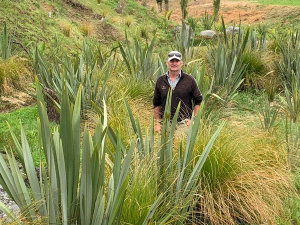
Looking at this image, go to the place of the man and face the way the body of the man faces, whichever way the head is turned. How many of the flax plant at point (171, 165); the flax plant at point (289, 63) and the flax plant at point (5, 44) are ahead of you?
1

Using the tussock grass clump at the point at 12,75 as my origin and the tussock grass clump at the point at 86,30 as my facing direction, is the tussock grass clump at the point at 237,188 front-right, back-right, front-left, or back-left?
back-right

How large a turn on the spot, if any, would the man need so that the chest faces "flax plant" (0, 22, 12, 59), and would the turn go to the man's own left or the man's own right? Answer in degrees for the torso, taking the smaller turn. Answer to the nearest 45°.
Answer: approximately 135° to the man's own right

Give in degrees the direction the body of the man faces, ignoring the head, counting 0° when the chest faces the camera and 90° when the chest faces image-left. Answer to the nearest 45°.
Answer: approximately 0°

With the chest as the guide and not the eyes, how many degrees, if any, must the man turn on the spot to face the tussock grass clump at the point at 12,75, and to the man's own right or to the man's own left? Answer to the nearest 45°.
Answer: approximately 135° to the man's own right

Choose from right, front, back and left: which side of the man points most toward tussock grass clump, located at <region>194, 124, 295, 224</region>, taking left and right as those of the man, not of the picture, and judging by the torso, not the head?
front

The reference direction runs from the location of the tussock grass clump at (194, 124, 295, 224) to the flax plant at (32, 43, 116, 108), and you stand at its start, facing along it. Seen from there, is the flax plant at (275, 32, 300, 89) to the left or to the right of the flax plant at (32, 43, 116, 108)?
right

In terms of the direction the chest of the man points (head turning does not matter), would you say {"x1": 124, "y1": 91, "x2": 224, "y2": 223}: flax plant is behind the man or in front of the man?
in front

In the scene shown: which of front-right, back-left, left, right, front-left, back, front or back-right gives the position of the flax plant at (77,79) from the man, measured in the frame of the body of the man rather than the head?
back-right

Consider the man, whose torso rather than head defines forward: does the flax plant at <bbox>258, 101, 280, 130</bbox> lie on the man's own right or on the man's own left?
on the man's own left
